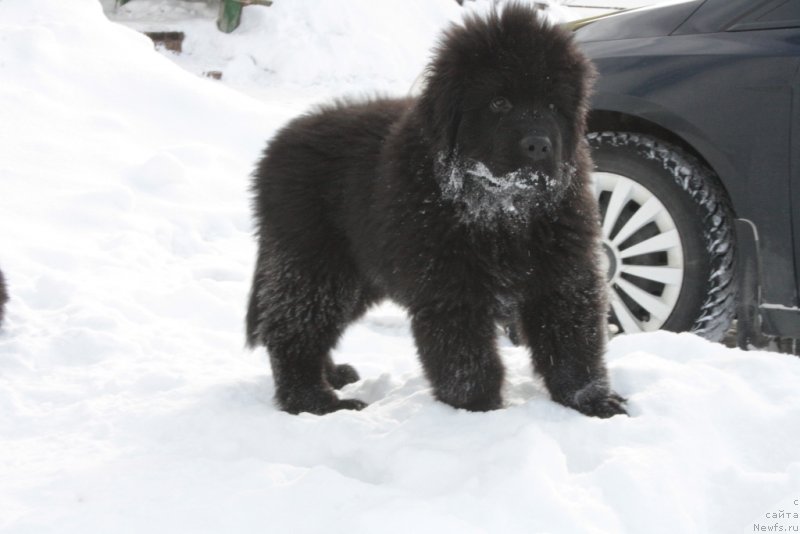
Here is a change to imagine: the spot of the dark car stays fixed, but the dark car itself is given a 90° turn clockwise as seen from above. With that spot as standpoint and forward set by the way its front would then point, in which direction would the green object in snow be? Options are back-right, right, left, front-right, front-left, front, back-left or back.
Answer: front-left

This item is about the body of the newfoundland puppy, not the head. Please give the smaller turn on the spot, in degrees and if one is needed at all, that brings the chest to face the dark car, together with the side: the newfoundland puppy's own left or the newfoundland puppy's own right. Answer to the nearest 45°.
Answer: approximately 90° to the newfoundland puppy's own left

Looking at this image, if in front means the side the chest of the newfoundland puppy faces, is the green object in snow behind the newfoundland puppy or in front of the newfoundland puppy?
behind

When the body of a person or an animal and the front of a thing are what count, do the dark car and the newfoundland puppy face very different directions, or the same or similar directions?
very different directions

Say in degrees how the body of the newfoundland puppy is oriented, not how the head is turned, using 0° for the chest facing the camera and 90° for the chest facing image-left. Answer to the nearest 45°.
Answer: approximately 315°

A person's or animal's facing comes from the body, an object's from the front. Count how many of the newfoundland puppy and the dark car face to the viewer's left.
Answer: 1
